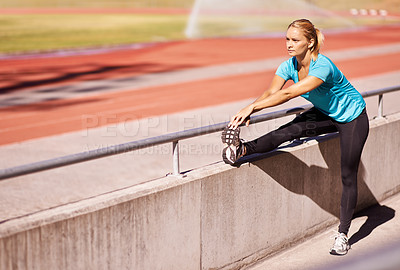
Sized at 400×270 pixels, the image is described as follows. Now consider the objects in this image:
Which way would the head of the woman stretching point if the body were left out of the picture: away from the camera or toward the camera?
toward the camera

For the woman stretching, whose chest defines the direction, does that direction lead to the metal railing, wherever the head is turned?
yes

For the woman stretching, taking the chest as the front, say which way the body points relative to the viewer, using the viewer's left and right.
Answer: facing the viewer and to the left of the viewer
